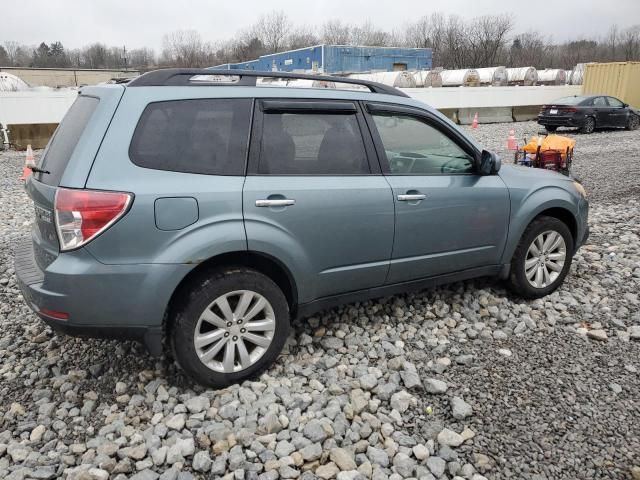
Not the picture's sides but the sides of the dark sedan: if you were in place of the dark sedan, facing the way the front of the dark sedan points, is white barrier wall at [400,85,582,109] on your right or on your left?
on your left

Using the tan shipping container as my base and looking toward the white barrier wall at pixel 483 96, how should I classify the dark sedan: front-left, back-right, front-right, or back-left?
front-left

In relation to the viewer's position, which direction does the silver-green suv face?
facing away from the viewer and to the right of the viewer

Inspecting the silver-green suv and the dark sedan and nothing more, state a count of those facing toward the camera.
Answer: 0

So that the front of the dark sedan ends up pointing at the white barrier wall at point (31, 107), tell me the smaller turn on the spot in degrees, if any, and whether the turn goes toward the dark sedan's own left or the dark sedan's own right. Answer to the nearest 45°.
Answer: approximately 180°

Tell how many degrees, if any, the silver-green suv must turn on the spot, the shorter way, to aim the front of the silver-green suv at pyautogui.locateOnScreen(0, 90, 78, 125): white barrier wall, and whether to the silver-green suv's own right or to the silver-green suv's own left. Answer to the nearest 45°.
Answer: approximately 90° to the silver-green suv's own left

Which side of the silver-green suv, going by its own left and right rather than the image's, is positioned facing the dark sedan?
front

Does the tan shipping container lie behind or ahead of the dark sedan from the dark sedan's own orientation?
ahead

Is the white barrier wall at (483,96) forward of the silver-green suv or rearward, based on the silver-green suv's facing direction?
forward

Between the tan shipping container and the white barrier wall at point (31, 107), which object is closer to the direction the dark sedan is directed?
the tan shipping container

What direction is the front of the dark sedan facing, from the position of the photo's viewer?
facing away from the viewer and to the right of the viewer

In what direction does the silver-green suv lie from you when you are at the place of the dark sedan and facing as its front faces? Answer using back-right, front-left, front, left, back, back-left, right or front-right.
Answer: back-right

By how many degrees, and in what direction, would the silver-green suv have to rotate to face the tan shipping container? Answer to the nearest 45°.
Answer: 0° — it already faces it
